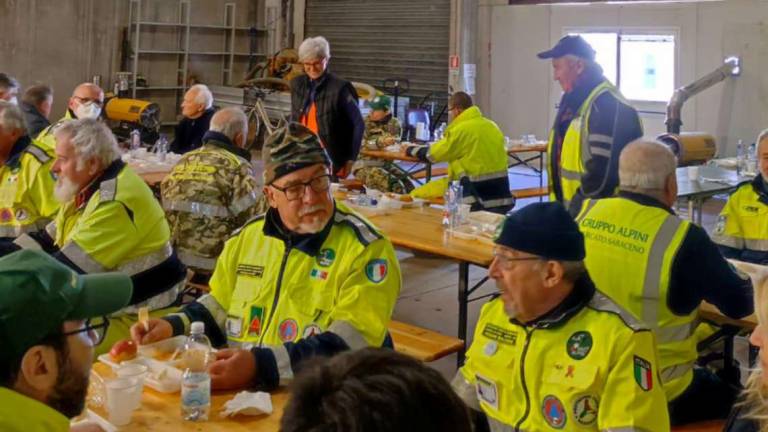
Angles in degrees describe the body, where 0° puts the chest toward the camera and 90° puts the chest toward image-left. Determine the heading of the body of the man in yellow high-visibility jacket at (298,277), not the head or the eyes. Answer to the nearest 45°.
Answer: approximately 45°

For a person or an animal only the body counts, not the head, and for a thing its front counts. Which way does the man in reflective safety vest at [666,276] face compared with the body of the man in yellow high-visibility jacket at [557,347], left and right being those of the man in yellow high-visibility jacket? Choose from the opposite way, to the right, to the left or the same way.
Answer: the opposite way

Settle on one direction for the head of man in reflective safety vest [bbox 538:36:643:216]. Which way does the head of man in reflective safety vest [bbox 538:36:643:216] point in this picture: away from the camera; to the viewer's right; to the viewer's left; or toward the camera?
to the viewer's left

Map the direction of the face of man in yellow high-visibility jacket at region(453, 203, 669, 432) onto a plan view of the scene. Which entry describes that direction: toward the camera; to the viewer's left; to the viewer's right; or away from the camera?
to the viewer's left

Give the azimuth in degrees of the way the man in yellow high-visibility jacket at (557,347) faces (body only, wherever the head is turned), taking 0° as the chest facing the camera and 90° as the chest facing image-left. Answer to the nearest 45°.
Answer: approximately 45°

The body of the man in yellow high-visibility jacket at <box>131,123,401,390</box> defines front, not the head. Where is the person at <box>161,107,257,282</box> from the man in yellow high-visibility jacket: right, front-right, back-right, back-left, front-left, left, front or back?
back-right

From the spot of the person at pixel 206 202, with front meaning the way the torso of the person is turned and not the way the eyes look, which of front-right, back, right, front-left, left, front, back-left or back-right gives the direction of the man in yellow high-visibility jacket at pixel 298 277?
back-right

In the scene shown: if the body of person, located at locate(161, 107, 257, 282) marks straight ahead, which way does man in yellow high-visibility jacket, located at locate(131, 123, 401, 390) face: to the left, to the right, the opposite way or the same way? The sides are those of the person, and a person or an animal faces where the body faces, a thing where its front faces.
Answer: the opposite way
